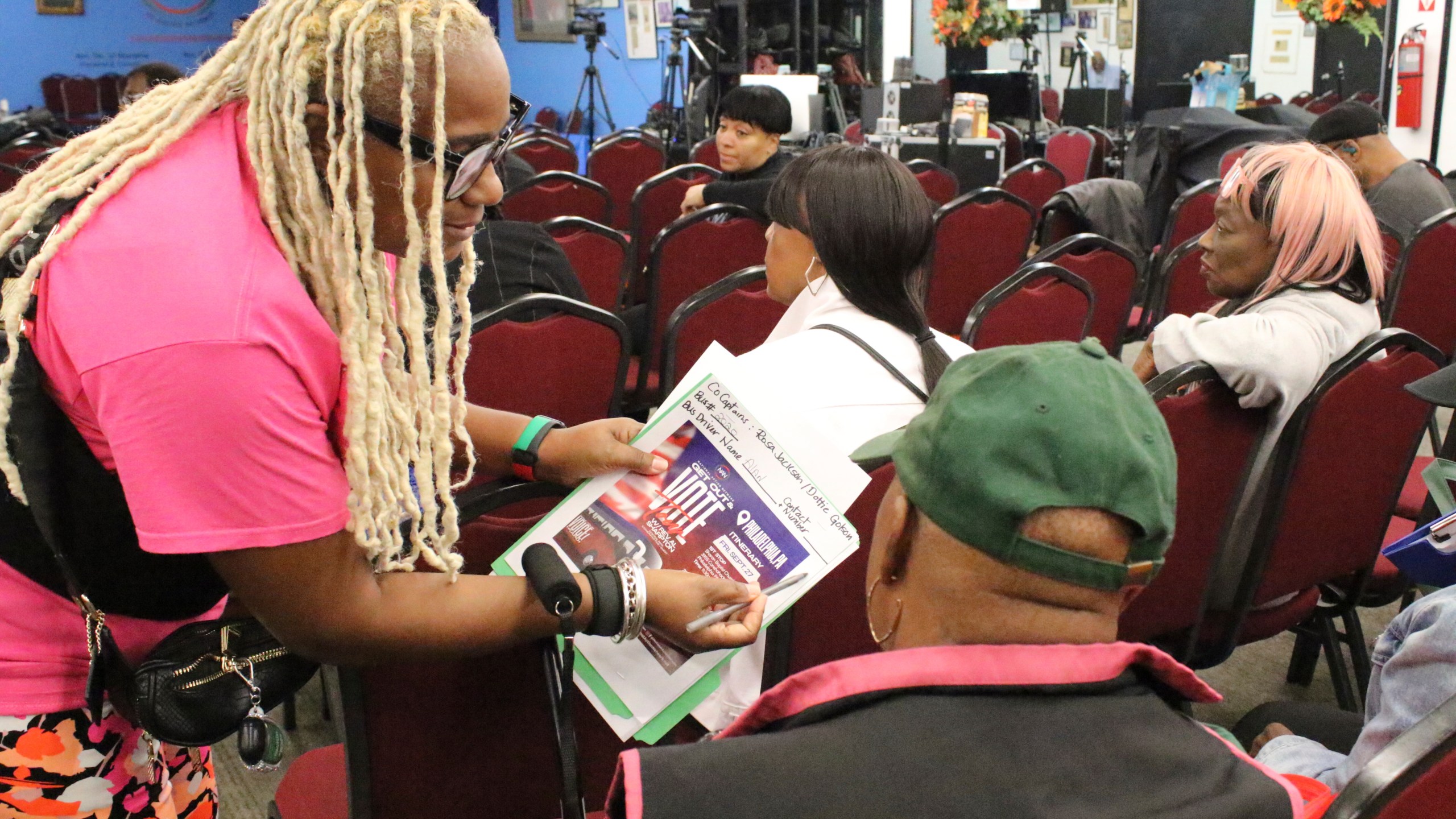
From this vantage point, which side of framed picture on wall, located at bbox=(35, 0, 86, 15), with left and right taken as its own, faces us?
front

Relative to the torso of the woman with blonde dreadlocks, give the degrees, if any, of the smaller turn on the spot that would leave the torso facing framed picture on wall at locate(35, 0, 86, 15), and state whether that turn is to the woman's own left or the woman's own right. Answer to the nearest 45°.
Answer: approximately 90° to the woman's own left

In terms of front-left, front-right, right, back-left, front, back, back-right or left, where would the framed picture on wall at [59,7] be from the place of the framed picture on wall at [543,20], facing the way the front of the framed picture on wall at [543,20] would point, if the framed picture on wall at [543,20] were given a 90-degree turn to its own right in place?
front

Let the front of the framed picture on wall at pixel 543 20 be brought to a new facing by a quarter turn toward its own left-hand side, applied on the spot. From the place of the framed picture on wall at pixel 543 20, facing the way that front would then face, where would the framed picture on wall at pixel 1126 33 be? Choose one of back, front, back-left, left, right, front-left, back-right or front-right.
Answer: front

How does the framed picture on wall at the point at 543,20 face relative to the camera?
toward the camera

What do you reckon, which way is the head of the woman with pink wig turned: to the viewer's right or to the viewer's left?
to the viewer's left

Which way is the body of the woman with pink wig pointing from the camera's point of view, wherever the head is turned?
to the viewer's left

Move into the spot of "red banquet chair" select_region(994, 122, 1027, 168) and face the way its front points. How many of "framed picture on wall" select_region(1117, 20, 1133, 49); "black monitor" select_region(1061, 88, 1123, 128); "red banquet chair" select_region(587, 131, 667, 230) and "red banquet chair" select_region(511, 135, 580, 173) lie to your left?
2

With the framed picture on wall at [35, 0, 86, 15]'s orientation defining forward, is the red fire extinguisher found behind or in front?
in front

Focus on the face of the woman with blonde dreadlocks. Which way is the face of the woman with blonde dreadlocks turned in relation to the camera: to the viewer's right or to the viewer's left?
to the viewer's right

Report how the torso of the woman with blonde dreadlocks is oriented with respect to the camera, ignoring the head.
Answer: to the viewer's right

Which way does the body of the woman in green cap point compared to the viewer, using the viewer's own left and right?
facing away from the viewer and to the left of the viewer

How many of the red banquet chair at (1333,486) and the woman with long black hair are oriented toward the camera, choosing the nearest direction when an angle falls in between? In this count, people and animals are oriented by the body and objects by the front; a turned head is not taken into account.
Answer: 0

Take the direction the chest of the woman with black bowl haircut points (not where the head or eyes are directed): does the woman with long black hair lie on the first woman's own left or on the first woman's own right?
on the first woman's own left

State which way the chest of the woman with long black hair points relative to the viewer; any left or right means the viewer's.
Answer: facing away from the viewer and to the left of the viewer

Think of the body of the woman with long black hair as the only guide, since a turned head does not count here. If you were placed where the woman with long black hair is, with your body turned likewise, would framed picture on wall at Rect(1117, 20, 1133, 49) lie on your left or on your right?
on your right
